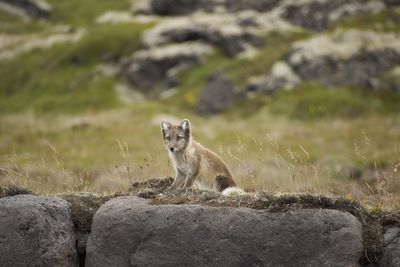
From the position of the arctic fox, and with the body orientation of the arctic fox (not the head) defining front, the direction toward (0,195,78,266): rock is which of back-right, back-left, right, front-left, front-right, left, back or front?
front

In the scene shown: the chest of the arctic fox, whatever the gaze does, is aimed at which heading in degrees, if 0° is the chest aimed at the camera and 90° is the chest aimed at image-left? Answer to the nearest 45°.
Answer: approximately 45°

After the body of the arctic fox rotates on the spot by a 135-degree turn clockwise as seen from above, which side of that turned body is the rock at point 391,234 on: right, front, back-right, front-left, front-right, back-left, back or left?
back-right

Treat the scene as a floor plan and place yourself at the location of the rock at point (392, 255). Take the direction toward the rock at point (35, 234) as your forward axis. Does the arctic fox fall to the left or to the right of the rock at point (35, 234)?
right

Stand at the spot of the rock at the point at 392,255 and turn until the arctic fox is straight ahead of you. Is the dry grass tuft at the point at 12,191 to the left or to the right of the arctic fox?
left

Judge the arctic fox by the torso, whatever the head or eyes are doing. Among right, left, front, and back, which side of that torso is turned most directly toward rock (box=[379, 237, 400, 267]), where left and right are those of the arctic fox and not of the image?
left

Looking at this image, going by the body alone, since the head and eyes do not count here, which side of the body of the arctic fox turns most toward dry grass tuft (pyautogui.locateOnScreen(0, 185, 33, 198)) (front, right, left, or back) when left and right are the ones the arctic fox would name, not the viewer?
front
